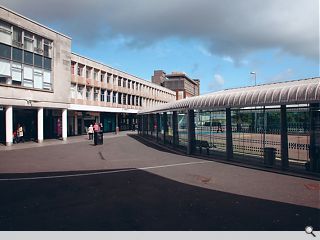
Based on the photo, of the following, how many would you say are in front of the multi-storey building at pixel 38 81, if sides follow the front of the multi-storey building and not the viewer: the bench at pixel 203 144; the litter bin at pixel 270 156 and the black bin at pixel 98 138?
3

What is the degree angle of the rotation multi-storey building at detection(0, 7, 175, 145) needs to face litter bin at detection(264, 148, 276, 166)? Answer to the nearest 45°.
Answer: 0° — it already faces it

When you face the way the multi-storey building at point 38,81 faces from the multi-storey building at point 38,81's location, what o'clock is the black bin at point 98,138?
The black bin is roughly at 12 o'clock from the multi-storey building.

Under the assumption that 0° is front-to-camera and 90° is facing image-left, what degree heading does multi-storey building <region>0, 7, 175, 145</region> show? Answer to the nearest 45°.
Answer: approximately 315°

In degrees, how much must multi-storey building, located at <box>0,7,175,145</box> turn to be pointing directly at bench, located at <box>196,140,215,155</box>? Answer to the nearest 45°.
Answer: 0° — it already faces it

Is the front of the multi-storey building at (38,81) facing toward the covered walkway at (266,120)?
yes
